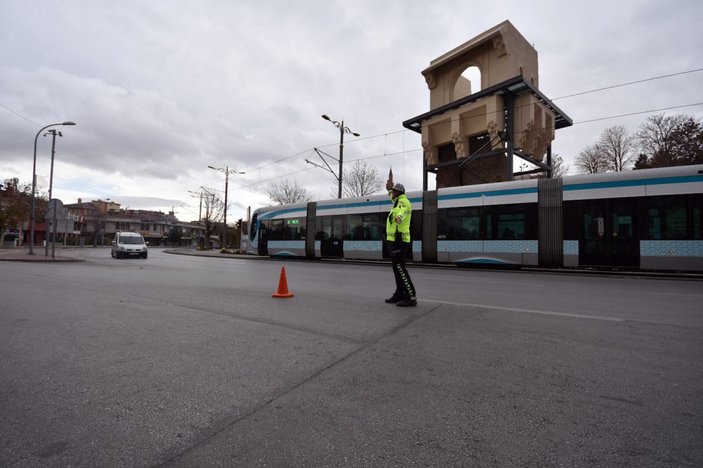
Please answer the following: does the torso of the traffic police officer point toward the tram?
no

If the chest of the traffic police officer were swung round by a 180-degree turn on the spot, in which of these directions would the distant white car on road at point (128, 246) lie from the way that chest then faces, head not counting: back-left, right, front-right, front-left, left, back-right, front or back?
back-left

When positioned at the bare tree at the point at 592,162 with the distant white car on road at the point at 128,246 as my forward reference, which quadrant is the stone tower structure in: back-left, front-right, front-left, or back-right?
front-left

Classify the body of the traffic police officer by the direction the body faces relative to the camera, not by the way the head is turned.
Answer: to the viewer's left

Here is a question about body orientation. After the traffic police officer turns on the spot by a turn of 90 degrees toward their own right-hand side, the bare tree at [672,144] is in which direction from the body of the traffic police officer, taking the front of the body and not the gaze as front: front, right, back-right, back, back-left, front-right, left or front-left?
front-right

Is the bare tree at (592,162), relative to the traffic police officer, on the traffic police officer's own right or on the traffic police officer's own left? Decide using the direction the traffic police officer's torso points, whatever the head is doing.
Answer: on the traffic police officer's own right

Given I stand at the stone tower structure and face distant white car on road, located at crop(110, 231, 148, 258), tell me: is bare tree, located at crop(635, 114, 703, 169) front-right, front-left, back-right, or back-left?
back-right

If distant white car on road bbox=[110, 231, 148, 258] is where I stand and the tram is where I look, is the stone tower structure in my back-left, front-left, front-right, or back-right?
front-left

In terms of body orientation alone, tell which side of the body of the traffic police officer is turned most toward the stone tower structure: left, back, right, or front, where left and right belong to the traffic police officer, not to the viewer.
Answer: right
